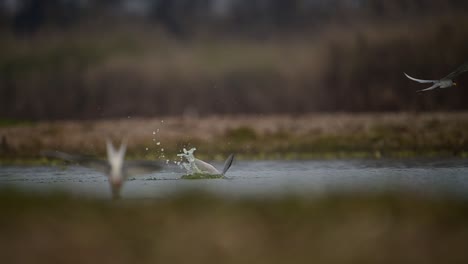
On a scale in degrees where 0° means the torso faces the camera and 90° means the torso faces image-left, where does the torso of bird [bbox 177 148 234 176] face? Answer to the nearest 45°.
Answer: approximately 90°
